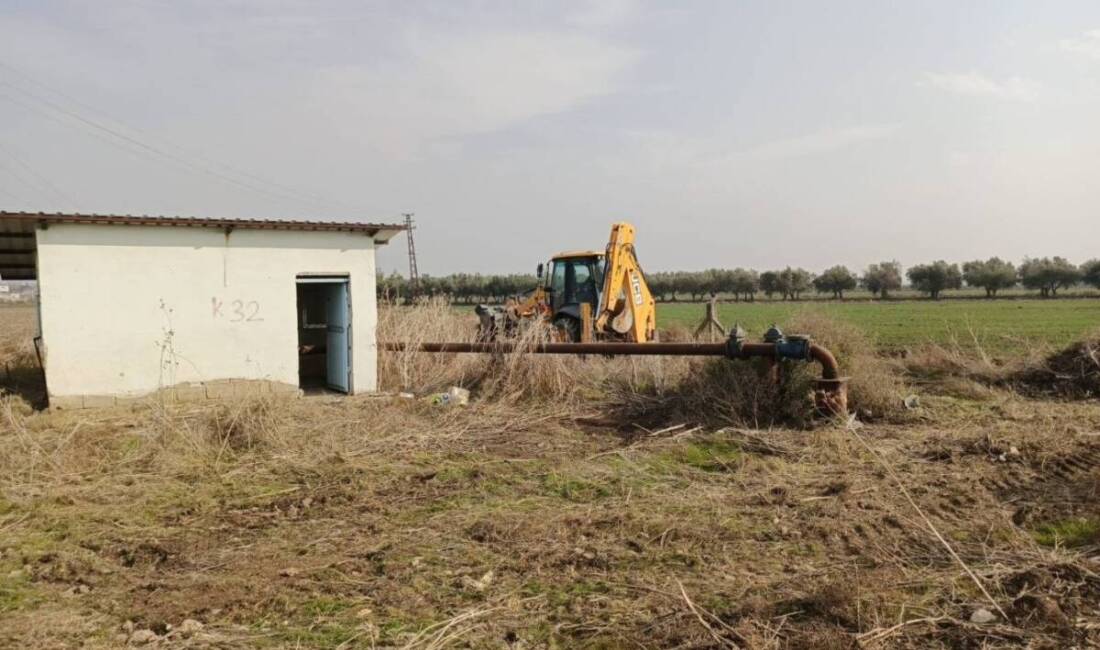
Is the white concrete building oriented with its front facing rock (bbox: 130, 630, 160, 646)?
yes

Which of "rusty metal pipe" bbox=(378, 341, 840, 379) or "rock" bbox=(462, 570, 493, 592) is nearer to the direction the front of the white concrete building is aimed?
the rock

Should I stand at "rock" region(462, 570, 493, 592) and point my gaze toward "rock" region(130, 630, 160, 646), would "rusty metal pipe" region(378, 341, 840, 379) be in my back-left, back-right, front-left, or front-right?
back-right

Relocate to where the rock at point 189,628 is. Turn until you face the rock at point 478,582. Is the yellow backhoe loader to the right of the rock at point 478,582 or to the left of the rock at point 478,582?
left

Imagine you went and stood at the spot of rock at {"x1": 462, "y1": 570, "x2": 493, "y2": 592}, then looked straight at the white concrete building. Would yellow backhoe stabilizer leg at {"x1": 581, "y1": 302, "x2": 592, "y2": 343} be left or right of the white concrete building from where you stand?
right

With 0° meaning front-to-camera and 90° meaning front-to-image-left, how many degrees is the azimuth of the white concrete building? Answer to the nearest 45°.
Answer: approximately 0°

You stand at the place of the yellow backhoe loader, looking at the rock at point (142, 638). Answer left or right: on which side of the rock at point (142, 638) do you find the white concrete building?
right

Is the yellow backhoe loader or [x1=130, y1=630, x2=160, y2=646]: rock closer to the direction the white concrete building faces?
the rock

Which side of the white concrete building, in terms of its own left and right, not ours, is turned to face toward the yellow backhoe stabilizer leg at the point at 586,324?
left

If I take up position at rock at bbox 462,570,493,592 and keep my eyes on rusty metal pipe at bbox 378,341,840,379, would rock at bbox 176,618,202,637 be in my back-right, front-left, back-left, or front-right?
back-left

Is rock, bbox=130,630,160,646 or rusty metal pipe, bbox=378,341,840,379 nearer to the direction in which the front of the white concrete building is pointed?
the rock
